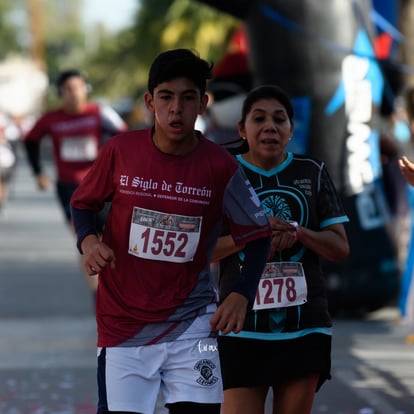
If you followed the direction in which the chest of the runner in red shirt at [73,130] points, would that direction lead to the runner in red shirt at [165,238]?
yes

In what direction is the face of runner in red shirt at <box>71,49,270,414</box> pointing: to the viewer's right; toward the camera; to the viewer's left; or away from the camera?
toward the camera

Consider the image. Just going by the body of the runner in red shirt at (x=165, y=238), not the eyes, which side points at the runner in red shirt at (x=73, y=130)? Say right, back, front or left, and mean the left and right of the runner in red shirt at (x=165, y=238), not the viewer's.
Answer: back

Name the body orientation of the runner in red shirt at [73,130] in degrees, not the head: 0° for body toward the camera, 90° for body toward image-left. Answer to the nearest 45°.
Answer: approximately 0°

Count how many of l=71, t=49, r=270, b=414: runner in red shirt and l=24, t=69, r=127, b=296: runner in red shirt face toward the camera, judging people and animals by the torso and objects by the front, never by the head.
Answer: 2

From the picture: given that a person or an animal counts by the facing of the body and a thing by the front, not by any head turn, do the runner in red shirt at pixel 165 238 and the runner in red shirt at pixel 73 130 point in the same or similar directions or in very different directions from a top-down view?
same or similar directions

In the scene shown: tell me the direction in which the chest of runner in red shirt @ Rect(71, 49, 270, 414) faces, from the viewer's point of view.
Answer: toward the camera
